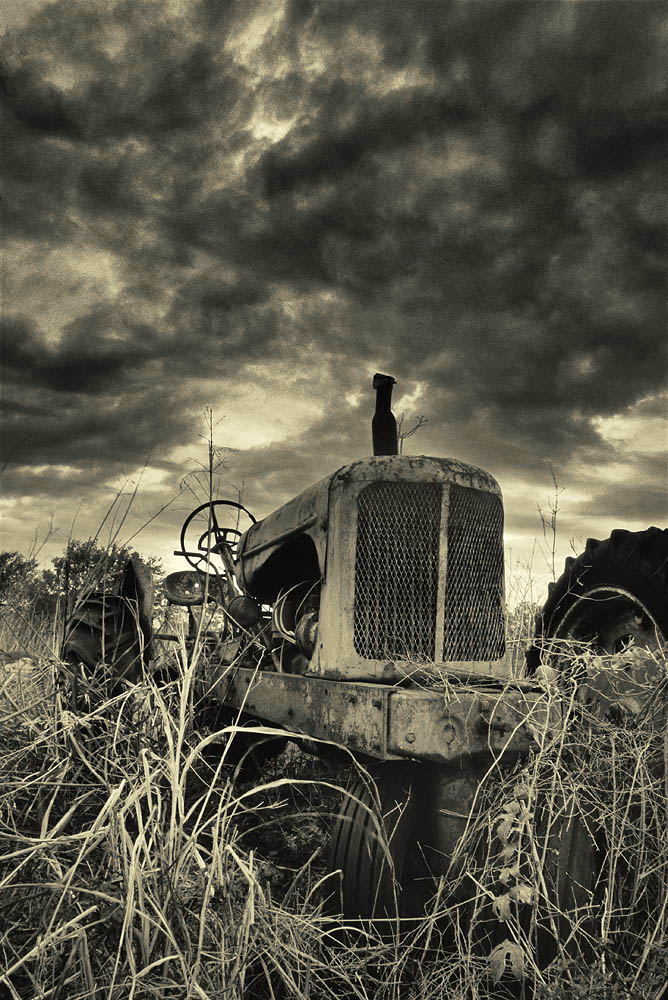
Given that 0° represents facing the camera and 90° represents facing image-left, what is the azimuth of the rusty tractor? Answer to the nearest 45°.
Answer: approximately 315°
